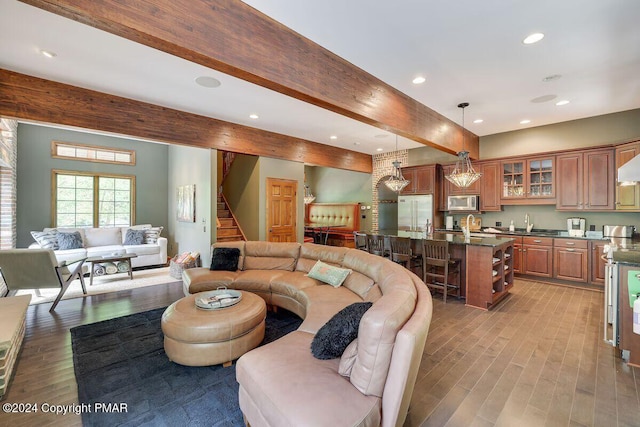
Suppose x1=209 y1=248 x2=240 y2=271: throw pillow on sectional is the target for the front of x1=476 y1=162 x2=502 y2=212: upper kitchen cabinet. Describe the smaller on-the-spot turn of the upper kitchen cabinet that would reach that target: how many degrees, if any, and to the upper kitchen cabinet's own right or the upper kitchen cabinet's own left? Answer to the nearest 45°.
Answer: approximately 45° to the upper kitchen cabinet's own right

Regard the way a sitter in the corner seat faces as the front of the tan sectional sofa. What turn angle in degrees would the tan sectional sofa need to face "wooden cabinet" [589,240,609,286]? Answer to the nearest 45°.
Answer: approximately 180°

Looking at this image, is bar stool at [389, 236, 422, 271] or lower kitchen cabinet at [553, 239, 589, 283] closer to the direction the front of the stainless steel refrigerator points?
the bar stool

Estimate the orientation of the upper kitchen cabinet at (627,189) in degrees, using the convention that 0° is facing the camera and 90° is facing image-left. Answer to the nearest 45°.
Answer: approximately 45°

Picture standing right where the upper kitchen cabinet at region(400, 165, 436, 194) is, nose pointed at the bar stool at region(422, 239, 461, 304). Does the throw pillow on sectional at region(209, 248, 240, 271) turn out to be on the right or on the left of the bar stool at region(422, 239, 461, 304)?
right

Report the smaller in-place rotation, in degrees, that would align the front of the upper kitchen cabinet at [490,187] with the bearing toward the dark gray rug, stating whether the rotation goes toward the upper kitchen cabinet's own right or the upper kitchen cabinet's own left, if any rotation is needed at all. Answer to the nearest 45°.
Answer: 0° — it already faces it

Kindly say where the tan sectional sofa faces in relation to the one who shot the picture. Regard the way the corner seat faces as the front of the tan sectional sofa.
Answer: facing the viewer and to the left of the viewer

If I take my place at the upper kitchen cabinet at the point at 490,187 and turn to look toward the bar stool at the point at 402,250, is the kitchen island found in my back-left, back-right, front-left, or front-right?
front-left

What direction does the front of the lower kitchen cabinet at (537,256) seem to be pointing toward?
toward the camera

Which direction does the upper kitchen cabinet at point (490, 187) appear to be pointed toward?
toward the camera

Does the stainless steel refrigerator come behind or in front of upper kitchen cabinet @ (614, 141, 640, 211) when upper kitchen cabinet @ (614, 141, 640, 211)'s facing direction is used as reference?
in front

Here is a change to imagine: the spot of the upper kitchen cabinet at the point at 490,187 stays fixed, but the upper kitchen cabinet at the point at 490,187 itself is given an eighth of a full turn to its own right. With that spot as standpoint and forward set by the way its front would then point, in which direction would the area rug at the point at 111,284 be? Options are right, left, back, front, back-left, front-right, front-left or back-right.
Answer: front
